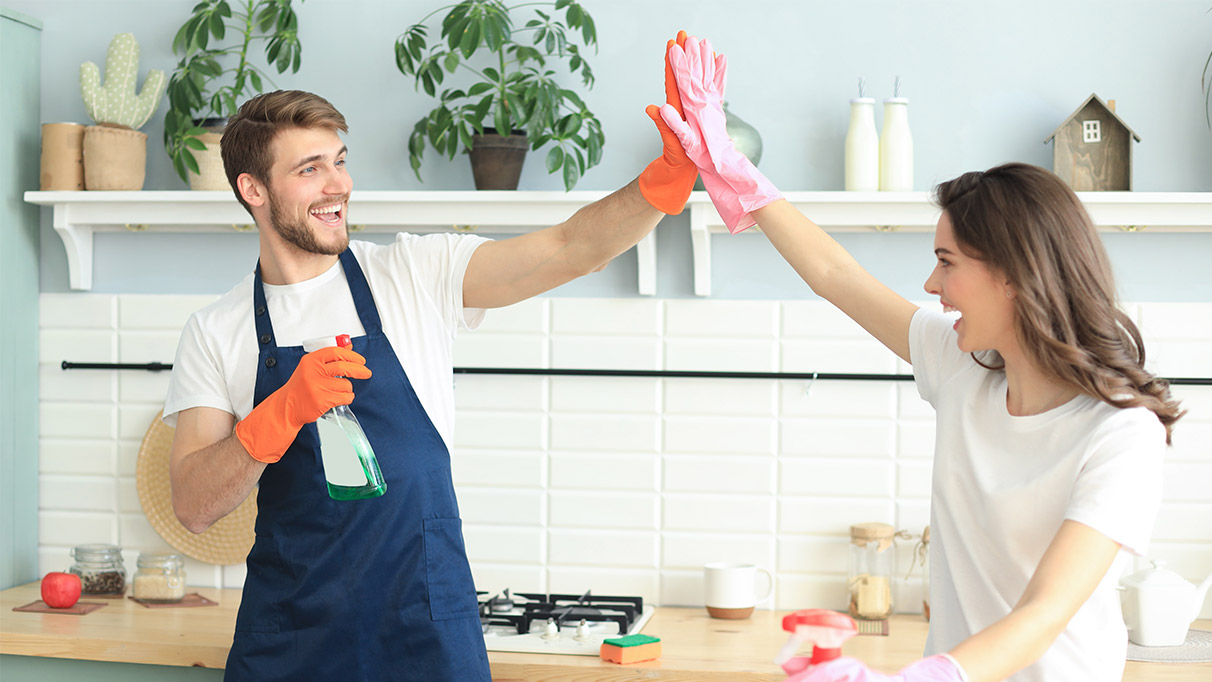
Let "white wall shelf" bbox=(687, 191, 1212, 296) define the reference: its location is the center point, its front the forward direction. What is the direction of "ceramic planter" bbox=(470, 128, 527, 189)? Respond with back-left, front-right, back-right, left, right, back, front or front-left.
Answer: right

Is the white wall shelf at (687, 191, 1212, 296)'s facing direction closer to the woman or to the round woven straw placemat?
the woman

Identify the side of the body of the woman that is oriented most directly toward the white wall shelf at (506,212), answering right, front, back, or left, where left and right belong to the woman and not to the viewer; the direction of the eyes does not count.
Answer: right

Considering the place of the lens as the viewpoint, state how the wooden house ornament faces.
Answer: facing the viewer

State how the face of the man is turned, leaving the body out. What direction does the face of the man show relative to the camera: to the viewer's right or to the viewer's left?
to the viewer's right

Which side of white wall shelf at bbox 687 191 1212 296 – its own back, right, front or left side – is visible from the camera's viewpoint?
front

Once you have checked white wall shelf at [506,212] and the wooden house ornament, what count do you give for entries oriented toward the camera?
2

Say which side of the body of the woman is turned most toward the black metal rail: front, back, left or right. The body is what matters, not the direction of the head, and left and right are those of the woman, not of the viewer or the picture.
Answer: right

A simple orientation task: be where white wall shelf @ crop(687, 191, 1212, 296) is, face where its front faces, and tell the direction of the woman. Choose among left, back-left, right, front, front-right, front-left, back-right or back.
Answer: front

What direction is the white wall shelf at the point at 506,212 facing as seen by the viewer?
toward the camera

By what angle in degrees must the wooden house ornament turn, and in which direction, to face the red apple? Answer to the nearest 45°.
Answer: approximately 90° to its right

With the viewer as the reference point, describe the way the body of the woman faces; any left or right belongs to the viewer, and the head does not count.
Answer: facing the viewer and to the left of the viewer

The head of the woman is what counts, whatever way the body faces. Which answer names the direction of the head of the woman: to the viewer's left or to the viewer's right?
to the viewer's left
